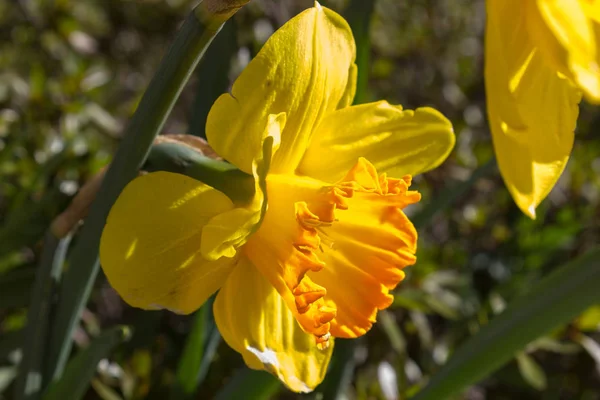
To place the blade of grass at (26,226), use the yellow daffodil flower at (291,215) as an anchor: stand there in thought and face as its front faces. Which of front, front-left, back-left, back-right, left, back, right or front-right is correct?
back

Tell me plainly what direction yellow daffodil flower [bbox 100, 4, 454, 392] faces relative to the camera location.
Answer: facing the viewer and to the right of the viewer
